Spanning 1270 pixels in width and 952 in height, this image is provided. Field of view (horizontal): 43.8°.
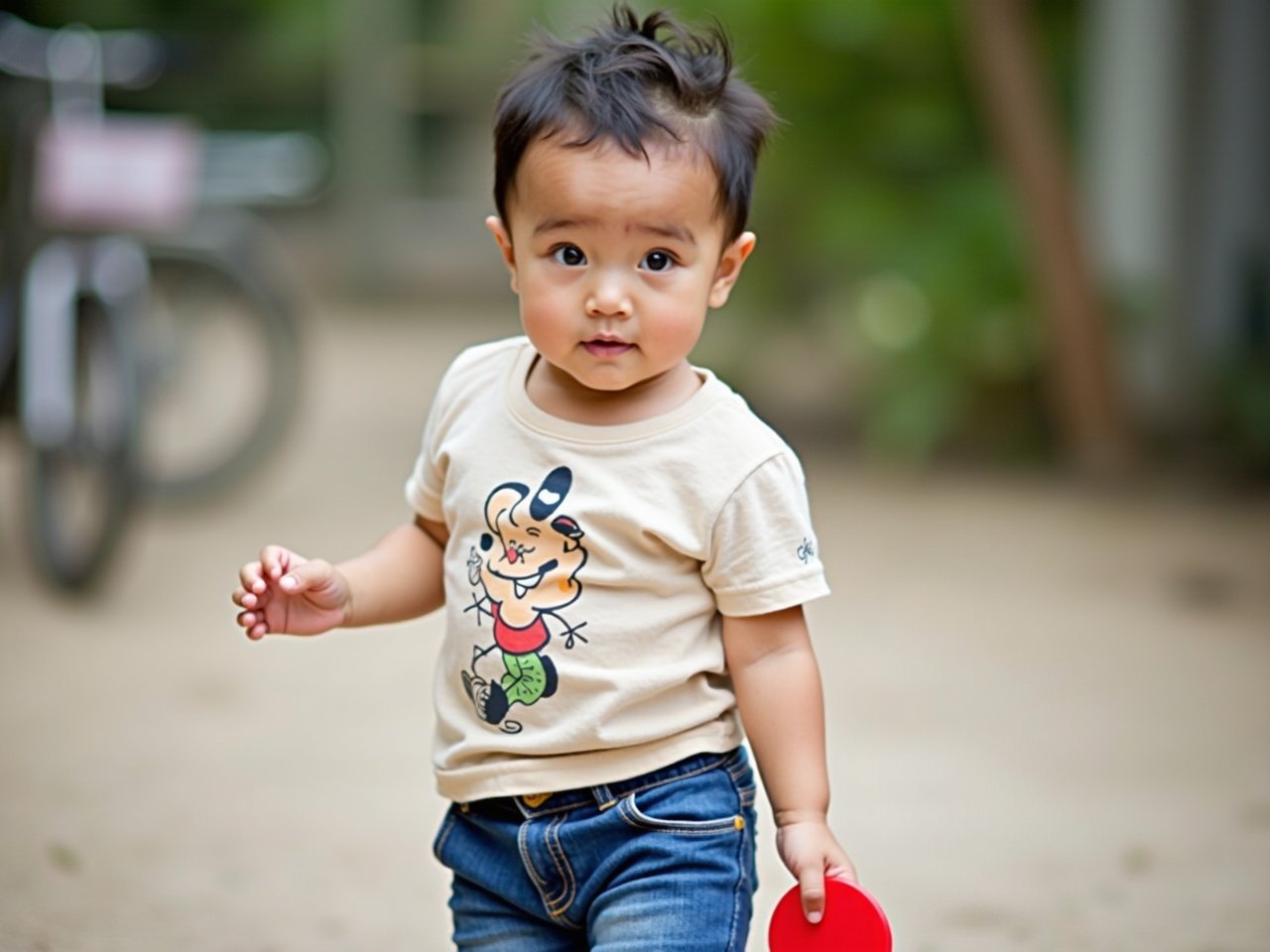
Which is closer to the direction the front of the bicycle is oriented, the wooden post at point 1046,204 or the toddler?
the toddler

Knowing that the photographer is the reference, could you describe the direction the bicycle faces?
facing the viewer and to the left of the viewer

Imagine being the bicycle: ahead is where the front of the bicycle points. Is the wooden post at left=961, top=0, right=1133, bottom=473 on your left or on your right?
on your left

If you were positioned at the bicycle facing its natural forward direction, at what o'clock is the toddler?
The toddler is roughly at 10 o'clock from the bicycle.
